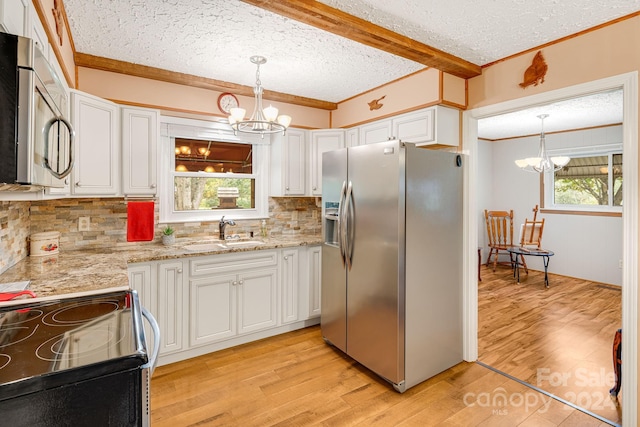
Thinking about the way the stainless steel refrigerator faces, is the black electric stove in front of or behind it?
in front

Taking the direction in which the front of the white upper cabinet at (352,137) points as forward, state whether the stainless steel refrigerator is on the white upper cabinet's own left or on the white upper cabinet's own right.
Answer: on the white upper cabinet's own left

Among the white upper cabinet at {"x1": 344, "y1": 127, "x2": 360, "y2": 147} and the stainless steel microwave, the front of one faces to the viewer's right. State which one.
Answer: the stainless steel microwave

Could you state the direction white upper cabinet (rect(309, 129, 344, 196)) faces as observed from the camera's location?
facing the viewer

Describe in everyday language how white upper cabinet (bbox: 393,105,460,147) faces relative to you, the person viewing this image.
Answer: facing the viewer and to the left of the viewer

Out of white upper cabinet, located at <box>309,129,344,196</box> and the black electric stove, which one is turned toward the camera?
the white upper cabinet

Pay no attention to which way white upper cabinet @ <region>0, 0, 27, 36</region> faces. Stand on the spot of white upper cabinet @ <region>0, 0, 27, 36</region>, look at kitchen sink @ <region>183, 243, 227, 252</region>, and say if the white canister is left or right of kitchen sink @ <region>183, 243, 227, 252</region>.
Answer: left

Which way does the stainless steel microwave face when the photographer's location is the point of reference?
facing to the right of the viewer

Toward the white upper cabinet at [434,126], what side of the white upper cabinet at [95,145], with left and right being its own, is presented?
front

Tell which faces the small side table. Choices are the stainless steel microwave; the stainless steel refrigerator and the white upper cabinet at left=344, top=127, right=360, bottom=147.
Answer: the stainless steel microwave

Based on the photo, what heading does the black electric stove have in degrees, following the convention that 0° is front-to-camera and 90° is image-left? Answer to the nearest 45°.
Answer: approximately 270°

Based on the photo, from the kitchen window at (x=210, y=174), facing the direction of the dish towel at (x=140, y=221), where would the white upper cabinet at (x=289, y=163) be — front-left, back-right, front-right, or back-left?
back-left

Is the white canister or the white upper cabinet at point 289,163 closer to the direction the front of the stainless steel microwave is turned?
the white upper cabinet

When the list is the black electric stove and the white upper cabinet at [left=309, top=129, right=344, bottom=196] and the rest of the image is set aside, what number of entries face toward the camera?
1

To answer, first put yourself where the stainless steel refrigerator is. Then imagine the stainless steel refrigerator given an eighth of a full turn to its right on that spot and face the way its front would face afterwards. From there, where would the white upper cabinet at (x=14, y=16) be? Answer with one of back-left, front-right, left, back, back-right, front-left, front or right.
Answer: front-left

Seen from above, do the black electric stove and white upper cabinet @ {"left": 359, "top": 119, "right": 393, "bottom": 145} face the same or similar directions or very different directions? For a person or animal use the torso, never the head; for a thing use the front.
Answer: very different directions

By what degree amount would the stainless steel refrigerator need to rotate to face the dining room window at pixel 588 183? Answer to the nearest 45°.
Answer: approximately 180°
